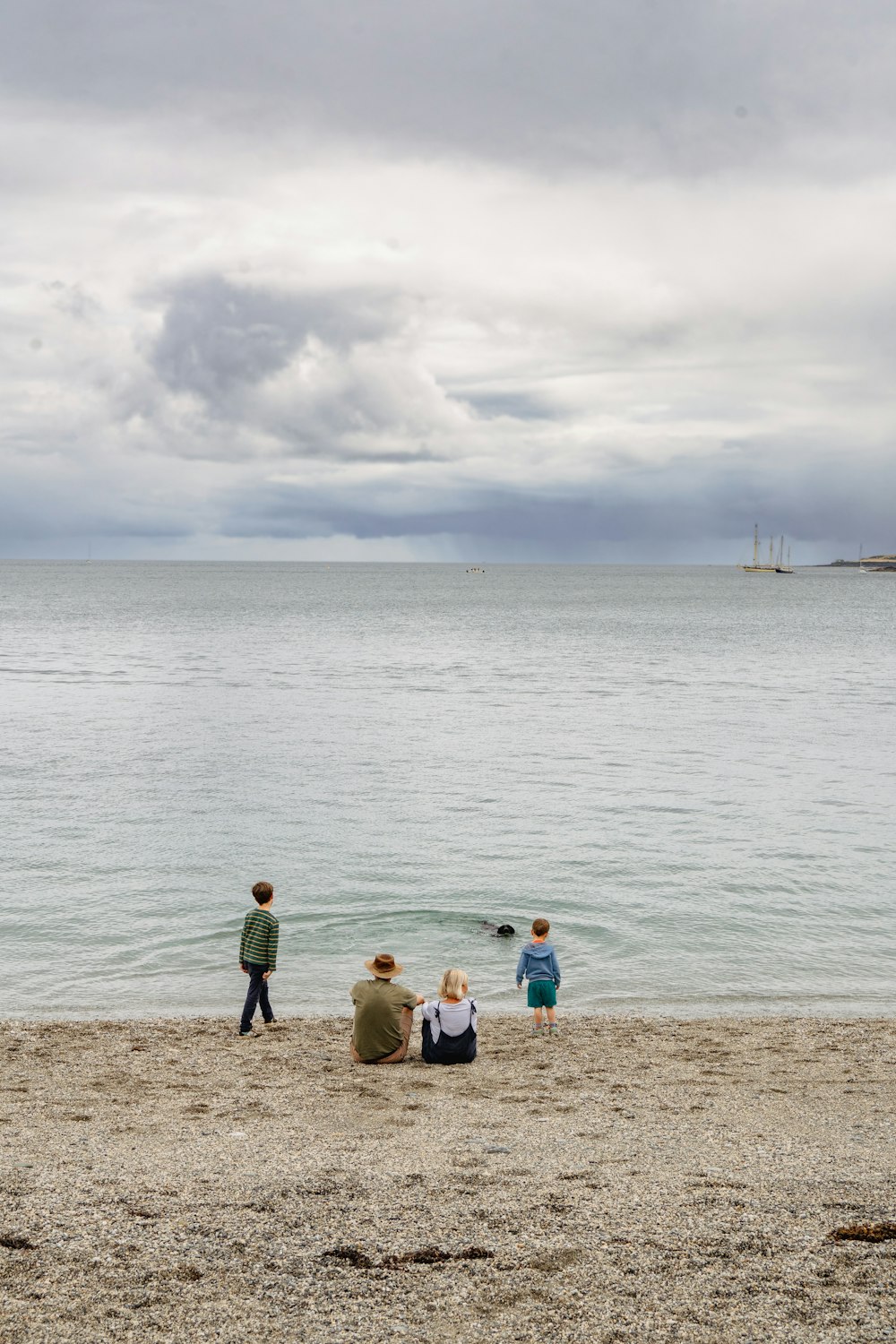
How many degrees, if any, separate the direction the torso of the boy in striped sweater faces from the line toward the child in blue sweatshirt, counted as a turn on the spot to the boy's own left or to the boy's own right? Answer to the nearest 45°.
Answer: approximately 45° to the boy's own right

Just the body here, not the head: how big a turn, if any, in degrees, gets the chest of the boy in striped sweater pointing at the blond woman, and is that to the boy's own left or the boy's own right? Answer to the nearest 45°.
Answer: approximately 90° to the boy's own right

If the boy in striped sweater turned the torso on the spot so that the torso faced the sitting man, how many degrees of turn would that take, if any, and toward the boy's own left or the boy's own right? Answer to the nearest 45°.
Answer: approximately 90° to the boy's own right

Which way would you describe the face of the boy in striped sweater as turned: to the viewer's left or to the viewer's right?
to the viewer's right

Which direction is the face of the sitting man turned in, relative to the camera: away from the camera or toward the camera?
away from the camera

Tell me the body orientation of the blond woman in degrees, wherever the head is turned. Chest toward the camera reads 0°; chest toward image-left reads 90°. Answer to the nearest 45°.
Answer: approximately 180°

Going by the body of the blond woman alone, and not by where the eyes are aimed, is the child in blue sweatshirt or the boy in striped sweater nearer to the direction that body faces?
the child in blue sweatshirt

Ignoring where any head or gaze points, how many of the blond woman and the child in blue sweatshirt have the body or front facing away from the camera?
2

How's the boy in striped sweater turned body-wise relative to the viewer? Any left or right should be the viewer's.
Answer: facing away from the viewer and to the right of the viewer

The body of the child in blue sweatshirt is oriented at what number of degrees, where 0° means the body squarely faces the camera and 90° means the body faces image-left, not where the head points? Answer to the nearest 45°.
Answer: approximately 180°
